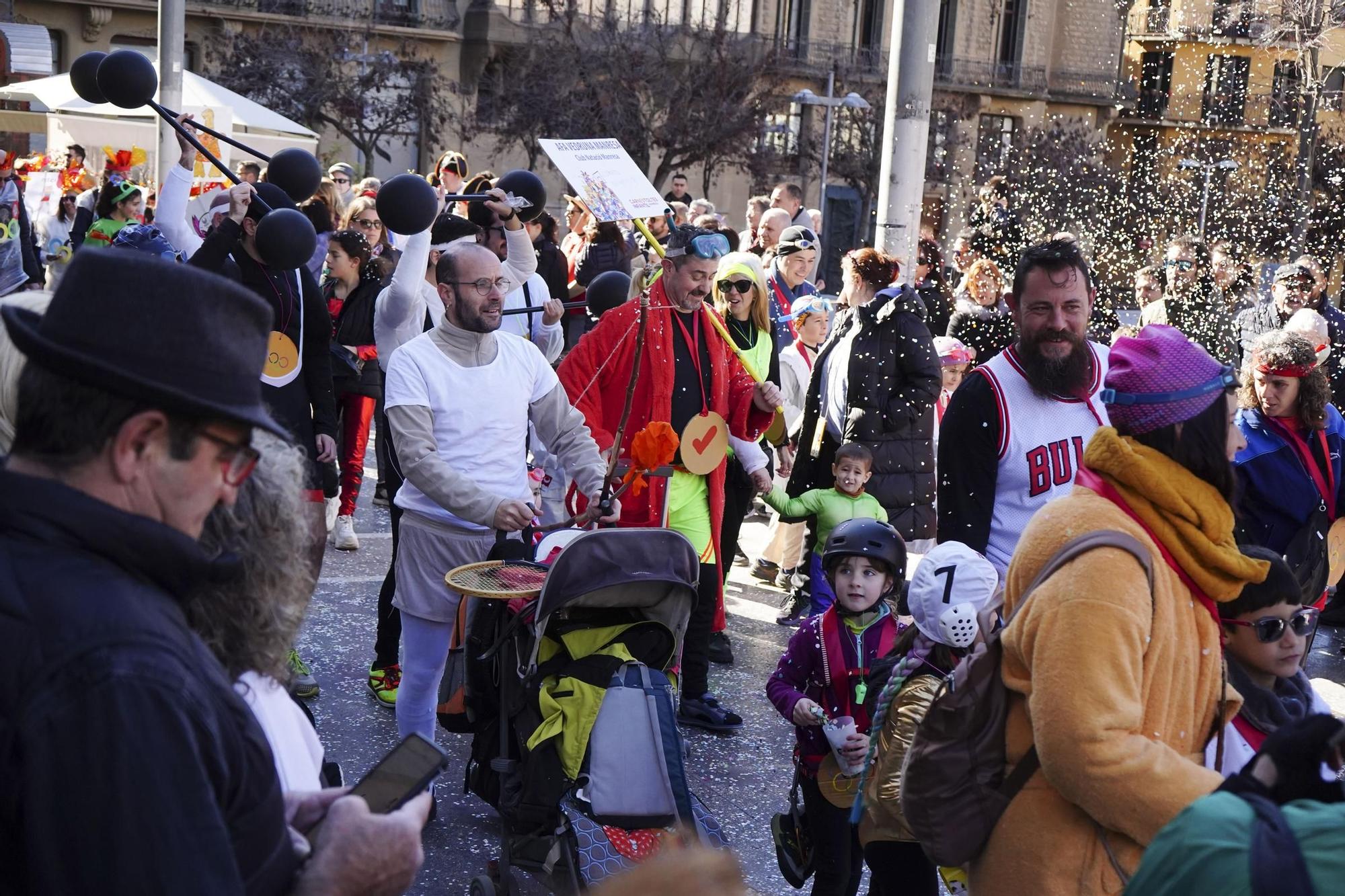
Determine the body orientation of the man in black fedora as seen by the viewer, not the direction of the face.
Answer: to the viewer's right

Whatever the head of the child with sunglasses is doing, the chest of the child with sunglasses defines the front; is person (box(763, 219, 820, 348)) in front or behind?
behind

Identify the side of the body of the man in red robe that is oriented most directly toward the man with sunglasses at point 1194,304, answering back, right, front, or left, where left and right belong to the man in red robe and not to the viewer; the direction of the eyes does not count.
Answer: left
